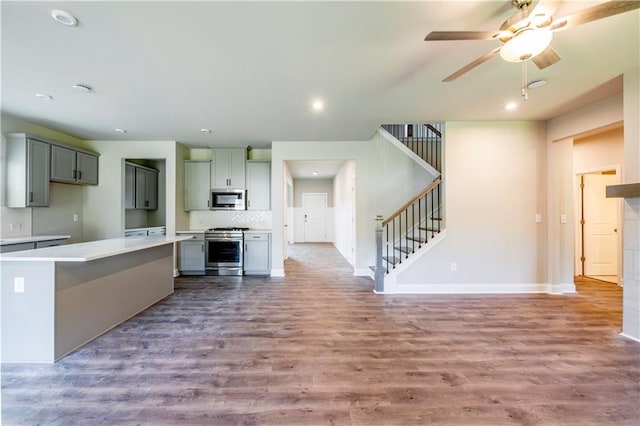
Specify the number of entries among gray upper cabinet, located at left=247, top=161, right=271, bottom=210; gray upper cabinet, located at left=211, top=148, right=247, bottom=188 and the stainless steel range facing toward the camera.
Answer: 3

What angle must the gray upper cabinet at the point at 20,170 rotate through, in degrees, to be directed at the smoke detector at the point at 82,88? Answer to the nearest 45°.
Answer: approximately 45° to its right

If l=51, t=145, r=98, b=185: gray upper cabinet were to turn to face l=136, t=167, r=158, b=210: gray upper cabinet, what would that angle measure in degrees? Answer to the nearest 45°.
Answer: approximately 90° to its left

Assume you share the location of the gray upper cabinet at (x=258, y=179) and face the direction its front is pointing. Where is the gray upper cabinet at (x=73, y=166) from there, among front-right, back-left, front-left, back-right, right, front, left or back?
right

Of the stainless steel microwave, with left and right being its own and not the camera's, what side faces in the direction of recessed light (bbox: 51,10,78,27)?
front

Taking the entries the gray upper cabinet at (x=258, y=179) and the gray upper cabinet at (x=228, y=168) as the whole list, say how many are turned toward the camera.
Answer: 2
